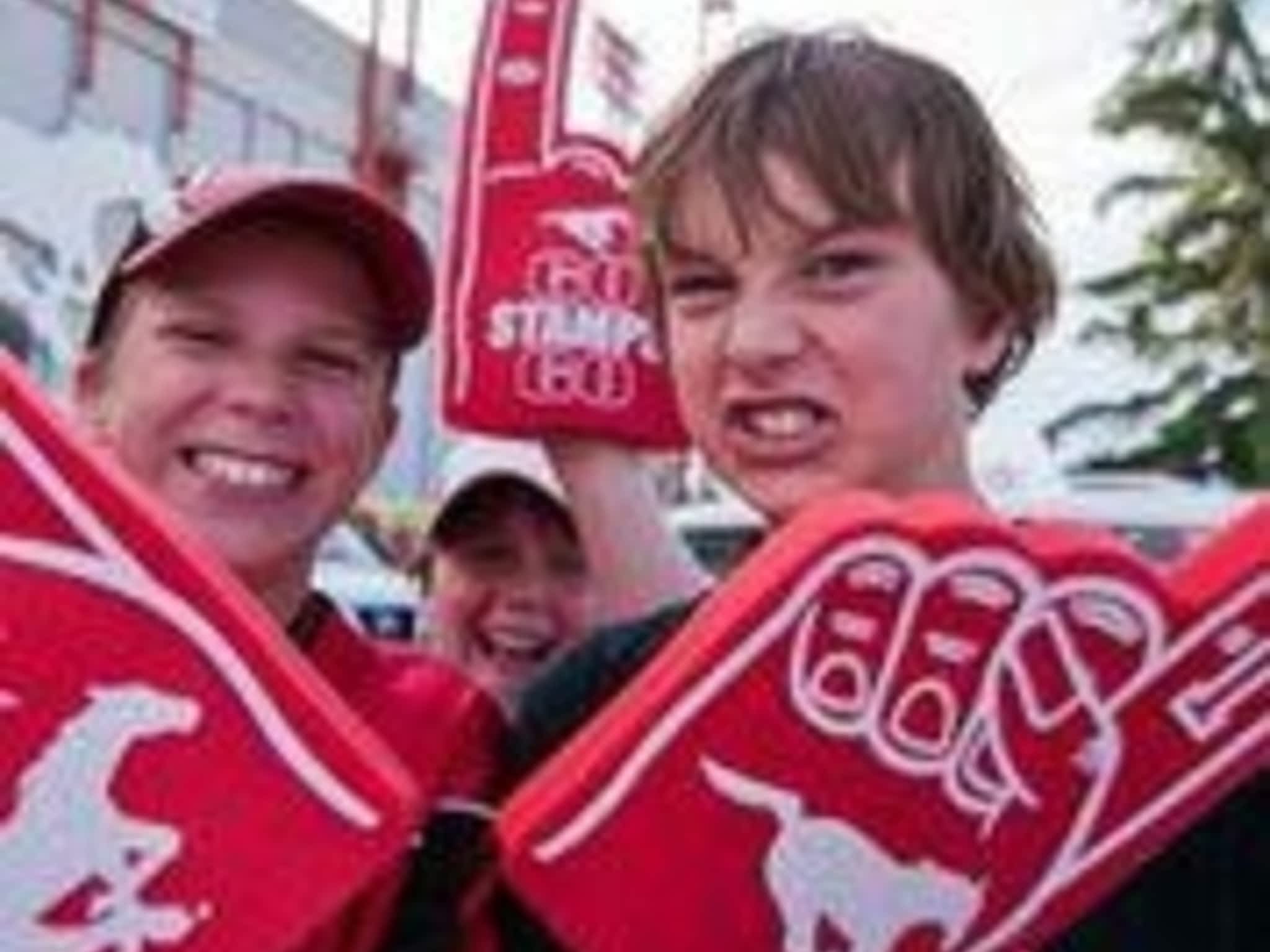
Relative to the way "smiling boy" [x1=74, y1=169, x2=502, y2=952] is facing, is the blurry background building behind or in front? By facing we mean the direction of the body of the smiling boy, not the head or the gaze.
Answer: behind

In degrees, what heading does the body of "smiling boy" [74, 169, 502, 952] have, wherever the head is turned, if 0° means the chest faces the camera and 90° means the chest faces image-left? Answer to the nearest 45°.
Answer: approximately 0°

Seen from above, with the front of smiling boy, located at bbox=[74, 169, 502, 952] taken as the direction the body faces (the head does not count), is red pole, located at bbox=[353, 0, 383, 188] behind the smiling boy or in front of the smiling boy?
behind

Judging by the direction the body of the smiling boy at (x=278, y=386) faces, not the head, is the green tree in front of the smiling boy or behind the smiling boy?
behind
